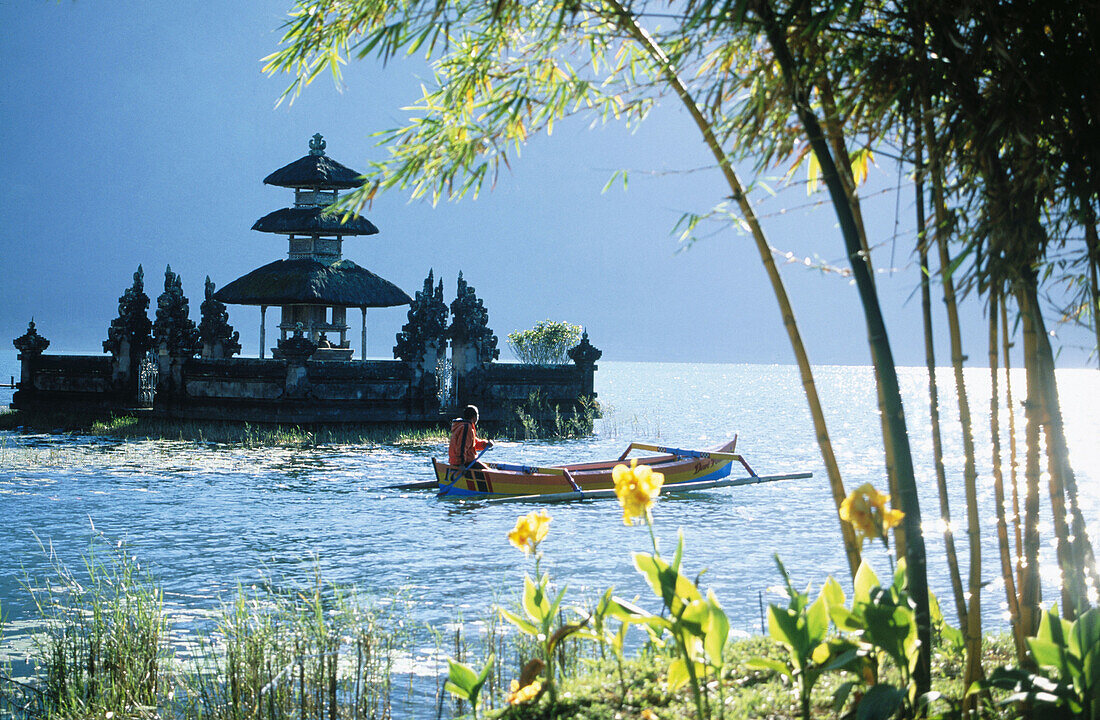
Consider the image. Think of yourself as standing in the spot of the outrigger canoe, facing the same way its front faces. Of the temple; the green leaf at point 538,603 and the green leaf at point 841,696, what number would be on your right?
2

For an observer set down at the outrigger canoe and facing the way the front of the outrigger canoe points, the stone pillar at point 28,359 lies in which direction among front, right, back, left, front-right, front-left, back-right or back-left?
back-left

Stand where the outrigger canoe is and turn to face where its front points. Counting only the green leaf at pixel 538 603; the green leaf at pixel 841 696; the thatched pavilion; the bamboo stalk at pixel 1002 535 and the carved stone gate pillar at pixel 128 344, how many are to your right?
3

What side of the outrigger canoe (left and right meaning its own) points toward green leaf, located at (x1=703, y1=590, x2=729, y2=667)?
right

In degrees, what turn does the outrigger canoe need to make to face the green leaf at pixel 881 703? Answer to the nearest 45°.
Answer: approximately 90° to its right

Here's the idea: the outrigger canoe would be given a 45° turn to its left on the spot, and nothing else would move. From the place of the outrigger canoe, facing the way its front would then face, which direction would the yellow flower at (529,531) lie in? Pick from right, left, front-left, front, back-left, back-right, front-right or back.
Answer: back-right

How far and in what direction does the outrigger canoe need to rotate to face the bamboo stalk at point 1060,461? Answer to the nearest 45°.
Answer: approximately 90° to its right

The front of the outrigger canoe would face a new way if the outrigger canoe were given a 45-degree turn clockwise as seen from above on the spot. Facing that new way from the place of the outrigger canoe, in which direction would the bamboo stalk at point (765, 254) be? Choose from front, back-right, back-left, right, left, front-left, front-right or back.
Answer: front-right

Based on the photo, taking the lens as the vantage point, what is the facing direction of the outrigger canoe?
facing to the right of the viewer

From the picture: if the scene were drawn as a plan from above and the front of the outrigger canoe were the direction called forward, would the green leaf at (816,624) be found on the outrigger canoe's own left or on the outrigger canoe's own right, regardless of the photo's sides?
on the outrigger canoe's own right
